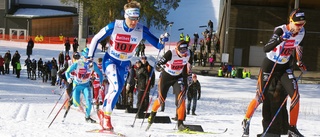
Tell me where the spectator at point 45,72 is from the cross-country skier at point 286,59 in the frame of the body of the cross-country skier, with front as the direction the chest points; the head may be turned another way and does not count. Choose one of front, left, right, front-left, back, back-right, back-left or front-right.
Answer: back

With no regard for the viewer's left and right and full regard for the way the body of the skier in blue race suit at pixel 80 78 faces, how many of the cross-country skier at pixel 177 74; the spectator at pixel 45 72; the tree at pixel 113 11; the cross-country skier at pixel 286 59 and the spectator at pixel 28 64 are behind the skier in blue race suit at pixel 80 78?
3

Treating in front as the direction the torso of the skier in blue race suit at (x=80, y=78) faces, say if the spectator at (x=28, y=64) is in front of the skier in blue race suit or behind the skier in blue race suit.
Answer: behind

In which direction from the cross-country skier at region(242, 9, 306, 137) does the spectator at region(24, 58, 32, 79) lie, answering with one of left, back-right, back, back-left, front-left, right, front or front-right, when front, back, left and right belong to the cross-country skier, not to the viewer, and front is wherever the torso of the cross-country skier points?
back

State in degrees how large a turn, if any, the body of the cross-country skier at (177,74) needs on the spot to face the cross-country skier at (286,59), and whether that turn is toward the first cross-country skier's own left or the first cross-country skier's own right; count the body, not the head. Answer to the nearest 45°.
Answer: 0° — they already face them

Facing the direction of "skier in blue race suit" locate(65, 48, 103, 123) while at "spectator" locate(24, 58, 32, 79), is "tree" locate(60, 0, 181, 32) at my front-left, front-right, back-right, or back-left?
back-left

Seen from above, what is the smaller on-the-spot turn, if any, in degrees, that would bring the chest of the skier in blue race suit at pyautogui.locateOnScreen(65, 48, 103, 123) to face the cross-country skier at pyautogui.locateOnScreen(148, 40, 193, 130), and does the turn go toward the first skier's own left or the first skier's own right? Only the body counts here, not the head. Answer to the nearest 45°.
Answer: approximately 45° to the first skier's own left

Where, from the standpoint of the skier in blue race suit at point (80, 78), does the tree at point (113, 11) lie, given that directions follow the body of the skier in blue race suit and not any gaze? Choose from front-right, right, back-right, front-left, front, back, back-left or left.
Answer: back

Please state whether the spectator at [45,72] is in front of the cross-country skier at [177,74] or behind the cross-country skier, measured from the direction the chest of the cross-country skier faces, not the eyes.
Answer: behind

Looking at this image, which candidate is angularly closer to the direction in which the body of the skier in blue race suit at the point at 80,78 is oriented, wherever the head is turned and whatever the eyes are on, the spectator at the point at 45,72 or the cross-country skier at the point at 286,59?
the cross-country skier
